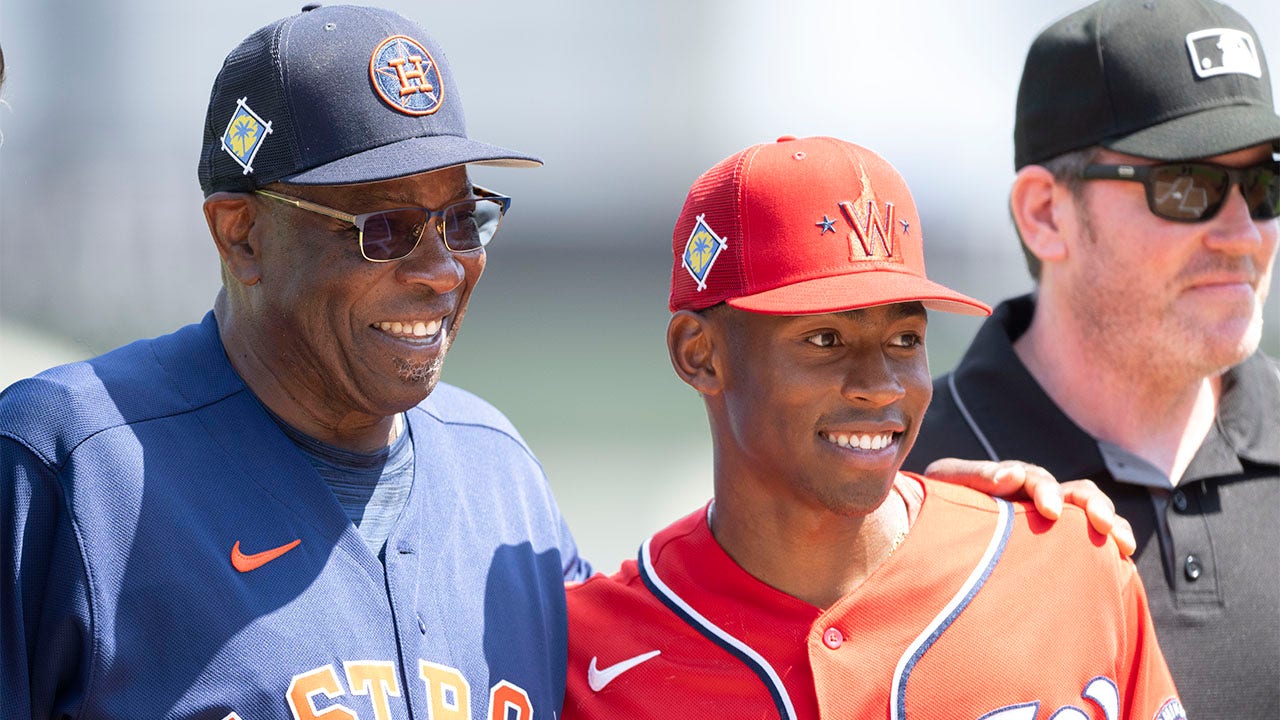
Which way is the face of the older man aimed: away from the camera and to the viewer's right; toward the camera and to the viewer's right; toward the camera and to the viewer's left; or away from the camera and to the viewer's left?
toward the camera and to the viewer's right

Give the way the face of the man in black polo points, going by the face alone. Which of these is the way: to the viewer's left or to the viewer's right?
to the viewer's right

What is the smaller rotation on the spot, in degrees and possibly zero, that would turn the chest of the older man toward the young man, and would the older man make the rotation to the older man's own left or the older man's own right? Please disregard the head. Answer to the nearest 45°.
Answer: approximately 45° to the older man's own left

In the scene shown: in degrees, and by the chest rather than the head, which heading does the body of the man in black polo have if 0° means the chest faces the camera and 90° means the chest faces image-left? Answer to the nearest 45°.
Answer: approximately 315°

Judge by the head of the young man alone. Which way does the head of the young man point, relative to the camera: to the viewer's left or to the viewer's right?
to the viewer's right

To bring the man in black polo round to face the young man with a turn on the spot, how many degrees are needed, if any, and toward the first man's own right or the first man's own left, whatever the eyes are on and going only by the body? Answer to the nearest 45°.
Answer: approximately 90° to the first man's own right

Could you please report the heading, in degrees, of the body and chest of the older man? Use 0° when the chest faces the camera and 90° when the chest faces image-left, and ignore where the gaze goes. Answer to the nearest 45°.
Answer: approximately 315°
